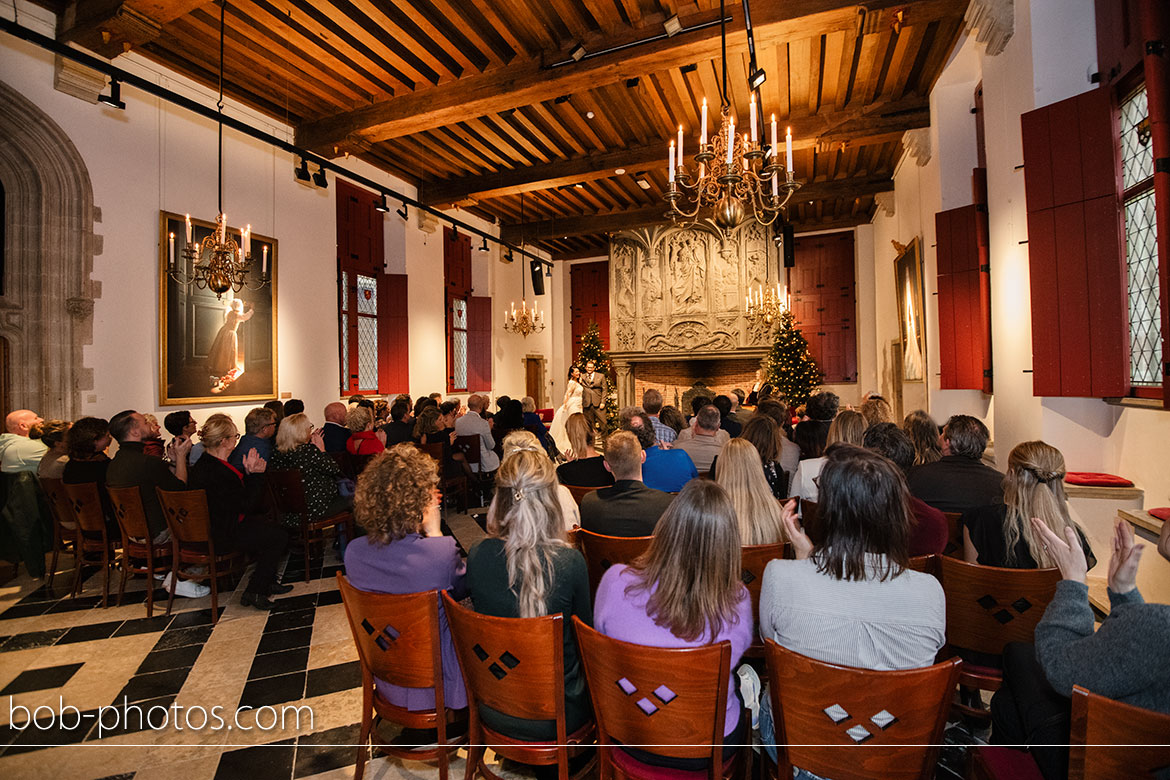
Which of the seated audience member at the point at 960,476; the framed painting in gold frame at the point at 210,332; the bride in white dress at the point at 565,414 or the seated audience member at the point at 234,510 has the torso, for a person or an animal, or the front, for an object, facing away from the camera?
the seated audience member at the point at 960,476

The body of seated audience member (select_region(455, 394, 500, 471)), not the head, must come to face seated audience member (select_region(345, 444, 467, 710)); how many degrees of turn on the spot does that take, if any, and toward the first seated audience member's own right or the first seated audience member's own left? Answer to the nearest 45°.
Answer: approximately 135° to the first seated audience member's own right

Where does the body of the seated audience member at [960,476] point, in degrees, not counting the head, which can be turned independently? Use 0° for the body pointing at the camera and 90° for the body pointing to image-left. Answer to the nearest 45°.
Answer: approximately 180°

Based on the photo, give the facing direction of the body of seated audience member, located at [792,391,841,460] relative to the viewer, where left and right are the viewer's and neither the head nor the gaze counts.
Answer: facing away from the viewer

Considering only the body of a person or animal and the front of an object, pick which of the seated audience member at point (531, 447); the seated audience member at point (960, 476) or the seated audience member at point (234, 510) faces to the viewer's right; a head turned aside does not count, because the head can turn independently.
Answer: the seated audience member at point (234, 510)

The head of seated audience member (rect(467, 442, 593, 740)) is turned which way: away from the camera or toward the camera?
away from the camera

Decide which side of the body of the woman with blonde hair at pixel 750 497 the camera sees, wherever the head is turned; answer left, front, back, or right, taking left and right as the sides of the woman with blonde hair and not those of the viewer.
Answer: back

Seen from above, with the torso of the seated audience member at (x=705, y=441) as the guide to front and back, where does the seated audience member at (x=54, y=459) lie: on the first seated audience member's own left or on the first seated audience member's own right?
on the first seated audience member's own left

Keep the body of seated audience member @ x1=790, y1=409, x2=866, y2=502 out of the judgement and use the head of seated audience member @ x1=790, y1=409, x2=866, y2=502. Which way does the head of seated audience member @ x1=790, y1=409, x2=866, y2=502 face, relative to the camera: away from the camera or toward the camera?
away from the camera

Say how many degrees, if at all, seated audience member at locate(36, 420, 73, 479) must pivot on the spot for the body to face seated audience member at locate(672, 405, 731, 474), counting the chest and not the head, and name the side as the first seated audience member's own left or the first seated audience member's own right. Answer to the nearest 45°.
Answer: approximately 90° to the first seated audience member's own right

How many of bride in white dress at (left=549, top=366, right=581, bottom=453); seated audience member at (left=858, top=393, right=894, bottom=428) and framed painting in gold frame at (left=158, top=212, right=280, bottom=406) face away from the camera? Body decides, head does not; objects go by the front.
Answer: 1

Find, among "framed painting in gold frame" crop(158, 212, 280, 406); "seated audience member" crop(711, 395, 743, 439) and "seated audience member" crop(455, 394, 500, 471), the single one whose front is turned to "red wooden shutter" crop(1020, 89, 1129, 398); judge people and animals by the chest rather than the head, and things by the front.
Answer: the framed painting in gold frame

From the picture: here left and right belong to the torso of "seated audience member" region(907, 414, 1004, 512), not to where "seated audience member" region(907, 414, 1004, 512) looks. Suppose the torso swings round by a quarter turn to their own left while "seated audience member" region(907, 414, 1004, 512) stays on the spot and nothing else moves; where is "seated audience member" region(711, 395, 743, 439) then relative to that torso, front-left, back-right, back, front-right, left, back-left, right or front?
front-right

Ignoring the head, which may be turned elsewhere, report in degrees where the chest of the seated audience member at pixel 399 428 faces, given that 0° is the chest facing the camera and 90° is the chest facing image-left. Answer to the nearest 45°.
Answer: approximately 225°

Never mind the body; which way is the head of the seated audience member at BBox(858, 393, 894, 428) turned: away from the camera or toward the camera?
away from the camera

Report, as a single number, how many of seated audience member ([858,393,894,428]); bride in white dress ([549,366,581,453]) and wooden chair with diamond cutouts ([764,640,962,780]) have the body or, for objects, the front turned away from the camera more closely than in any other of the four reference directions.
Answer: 2

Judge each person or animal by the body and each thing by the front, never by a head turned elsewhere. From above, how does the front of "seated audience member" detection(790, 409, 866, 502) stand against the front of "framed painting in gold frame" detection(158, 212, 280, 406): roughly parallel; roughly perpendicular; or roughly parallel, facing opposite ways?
roughly perpendicular

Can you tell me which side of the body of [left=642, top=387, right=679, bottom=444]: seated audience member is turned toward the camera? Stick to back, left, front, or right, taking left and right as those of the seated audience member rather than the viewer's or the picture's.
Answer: back

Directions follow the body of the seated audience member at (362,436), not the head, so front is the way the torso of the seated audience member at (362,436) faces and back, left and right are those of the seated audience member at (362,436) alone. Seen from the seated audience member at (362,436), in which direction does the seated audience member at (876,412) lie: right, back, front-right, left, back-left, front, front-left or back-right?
right
